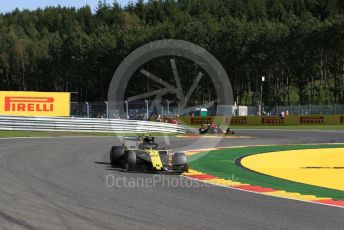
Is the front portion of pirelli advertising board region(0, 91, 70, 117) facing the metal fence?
no

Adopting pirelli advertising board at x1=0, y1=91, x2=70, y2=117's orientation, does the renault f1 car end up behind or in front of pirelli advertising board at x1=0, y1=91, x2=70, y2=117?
in front

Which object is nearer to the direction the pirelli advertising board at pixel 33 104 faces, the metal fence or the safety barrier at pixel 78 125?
the safety barrier

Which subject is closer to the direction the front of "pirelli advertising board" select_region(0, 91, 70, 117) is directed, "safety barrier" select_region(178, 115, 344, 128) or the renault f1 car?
the renault f1 car

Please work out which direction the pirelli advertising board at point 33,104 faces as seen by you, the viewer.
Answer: facing the viewer

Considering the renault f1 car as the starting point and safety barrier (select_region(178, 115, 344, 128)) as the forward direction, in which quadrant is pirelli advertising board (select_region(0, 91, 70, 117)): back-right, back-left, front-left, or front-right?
front-left

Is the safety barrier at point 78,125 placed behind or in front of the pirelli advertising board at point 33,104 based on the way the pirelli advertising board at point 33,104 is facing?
in front

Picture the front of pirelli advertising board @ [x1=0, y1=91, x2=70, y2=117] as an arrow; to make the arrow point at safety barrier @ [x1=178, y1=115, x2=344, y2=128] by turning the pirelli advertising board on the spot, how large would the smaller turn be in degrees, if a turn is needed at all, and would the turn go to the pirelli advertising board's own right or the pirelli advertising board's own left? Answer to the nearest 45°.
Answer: approximately 90° to the pirelli advertising board's own left
